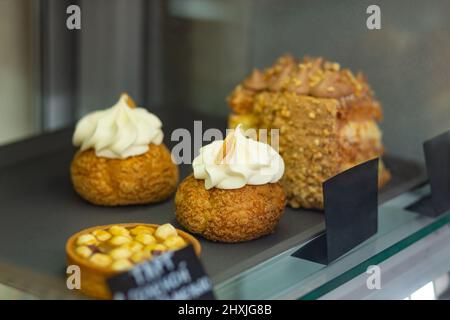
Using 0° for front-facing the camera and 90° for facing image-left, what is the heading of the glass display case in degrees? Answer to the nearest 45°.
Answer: approximately 315°

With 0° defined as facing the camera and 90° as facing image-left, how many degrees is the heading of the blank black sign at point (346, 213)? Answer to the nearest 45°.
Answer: approximately 315°
